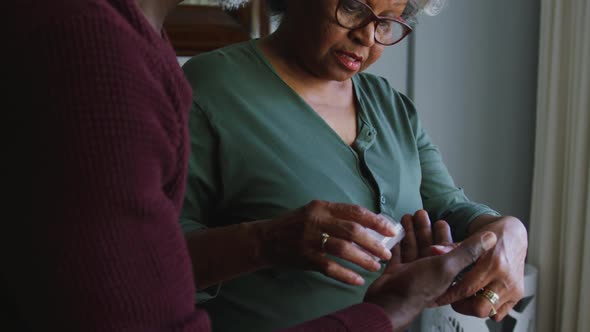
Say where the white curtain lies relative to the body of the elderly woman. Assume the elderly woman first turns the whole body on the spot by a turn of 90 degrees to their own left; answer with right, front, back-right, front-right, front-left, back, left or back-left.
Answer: front

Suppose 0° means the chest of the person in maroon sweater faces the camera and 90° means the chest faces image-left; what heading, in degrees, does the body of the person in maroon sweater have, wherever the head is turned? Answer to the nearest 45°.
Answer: approximately 270°

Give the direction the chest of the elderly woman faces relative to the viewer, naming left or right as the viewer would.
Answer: facing the viewer and to the right of the viewer

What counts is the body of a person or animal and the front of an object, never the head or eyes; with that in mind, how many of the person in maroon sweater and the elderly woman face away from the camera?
0

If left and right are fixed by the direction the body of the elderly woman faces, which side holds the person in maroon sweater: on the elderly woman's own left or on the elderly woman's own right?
on the elderly woman's own right
